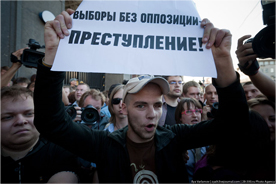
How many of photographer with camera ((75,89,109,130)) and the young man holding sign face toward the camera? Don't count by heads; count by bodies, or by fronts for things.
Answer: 2

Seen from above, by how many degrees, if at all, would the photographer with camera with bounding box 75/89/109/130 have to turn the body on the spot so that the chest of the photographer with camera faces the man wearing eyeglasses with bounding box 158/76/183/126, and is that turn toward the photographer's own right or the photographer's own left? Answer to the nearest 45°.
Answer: approximately 90° to the photographer's own left

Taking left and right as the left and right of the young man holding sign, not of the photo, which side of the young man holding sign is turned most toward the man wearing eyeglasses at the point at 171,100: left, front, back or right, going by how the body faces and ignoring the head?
back

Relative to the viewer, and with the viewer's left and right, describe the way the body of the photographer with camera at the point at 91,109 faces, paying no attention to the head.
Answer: facing the viewer

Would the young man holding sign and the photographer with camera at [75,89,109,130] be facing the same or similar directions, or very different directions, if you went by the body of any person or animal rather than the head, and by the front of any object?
same or similar directions

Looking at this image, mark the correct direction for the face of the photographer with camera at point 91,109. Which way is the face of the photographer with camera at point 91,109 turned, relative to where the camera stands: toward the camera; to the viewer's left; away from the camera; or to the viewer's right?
toward the camera

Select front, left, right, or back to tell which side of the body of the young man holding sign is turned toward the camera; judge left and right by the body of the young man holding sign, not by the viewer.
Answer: front
